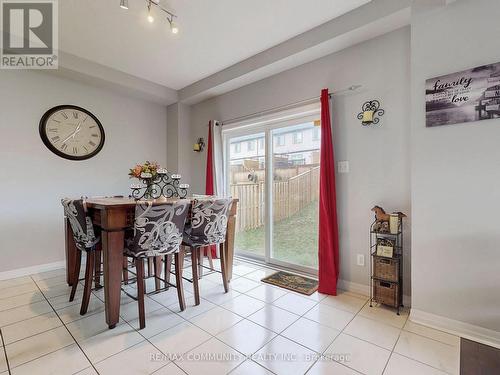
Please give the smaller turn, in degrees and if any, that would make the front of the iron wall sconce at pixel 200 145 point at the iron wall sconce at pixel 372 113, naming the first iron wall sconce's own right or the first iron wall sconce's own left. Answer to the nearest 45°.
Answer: approximately 90° to the first iron wall sconce's own left

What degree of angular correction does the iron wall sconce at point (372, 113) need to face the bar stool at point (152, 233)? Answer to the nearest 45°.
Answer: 0° — it already faces it

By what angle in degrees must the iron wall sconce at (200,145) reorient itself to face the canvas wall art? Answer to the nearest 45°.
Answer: approximately 90° to its left

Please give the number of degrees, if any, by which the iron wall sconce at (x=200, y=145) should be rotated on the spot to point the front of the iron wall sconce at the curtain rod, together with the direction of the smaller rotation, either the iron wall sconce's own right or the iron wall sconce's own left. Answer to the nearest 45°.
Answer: approximately 90° to the iron wall sconce's own left

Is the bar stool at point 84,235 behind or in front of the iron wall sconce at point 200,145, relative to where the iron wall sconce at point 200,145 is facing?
in front

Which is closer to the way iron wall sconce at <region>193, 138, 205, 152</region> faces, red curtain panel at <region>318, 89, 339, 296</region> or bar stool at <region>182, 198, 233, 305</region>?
the bar stool

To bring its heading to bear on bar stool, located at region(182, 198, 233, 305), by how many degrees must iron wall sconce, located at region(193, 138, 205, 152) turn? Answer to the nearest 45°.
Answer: approximately 45° to its left

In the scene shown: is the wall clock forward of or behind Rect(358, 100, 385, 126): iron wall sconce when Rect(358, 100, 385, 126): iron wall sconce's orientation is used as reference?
forward

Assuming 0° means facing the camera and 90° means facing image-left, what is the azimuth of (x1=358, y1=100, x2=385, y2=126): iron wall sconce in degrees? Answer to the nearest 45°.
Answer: approximately 45°

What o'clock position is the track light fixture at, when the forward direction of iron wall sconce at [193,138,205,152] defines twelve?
The track light fixture is roughly at 11 o'clock from the iron wall sconce.

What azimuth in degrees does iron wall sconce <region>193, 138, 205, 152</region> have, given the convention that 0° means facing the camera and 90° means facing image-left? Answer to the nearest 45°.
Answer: approximately 45°

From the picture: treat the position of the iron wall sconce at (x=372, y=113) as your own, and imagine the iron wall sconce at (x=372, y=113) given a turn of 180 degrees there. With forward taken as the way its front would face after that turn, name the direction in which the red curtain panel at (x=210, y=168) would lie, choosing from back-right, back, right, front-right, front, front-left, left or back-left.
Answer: back-left
